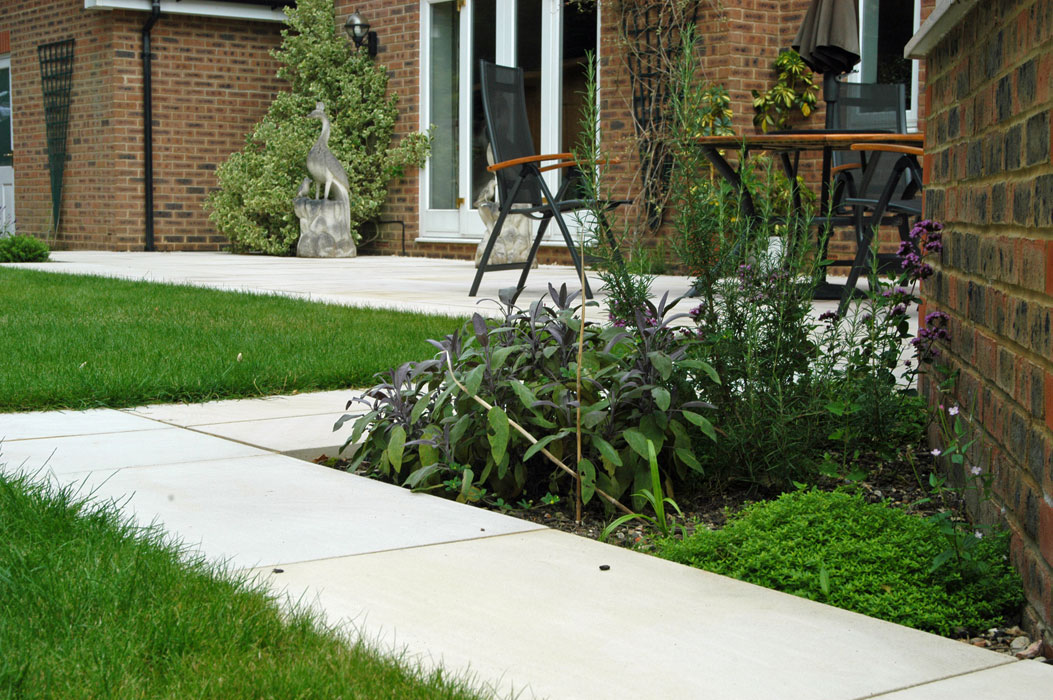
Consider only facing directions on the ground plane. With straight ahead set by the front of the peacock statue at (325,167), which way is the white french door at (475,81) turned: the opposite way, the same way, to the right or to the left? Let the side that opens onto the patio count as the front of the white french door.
to the left

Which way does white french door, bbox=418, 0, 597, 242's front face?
toward the camera

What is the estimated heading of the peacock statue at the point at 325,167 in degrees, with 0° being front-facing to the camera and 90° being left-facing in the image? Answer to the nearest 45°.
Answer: approximately 90°

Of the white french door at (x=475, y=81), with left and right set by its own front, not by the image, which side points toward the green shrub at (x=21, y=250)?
right

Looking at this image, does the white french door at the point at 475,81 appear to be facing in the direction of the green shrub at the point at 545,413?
yes

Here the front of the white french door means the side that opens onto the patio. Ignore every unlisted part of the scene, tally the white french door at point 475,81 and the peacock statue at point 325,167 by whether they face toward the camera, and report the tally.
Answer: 1

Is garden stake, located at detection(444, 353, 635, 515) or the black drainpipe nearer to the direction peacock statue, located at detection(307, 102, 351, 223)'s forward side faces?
the black drainpipe

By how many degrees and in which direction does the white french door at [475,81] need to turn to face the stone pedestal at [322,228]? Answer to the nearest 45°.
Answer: approximately 90° to its right

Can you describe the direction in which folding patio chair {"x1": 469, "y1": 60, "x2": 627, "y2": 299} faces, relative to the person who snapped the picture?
facing the viewer and to the right of the viewer

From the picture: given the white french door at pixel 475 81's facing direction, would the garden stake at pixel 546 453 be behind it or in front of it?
in front

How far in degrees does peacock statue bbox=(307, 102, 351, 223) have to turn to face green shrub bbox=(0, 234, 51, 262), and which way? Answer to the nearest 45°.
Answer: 0° — it already faces it

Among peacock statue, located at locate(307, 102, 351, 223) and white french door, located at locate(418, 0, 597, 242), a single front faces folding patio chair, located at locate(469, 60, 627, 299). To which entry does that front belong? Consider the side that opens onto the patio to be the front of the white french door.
the white french door

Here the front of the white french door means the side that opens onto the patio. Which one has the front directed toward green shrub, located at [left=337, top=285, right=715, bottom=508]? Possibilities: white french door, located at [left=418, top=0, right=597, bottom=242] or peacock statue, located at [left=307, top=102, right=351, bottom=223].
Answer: the white french door

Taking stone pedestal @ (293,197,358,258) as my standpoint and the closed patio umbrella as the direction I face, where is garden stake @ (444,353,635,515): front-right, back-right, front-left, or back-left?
front-right
